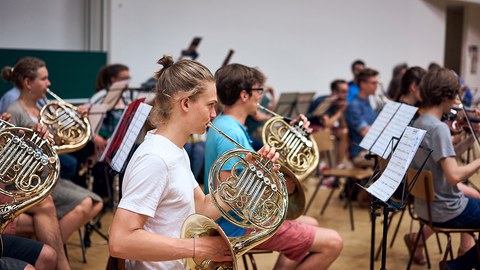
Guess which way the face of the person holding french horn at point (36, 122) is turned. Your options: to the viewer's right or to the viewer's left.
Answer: to the viewer's right

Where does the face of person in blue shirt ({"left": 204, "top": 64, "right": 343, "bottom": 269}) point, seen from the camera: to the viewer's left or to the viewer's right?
to the viewer's right

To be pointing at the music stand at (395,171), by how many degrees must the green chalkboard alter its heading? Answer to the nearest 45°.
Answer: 0° — it already faces it

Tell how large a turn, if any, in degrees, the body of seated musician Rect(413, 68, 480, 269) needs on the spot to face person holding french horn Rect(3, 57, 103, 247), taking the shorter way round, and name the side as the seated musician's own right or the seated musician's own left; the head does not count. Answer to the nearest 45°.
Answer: approximately 135° to the seated musician's own left

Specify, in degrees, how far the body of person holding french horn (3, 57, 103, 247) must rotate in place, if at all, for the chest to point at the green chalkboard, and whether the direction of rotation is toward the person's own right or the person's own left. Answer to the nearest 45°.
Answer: approximately 90° to the person's own left

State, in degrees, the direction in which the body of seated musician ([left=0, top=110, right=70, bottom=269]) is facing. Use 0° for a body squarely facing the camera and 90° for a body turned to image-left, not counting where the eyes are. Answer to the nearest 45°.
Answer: approximately 270°

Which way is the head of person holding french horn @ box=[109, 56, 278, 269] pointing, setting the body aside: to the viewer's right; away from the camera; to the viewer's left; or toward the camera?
to the viewer's right

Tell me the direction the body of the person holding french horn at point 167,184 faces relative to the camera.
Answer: to the viewer's right
